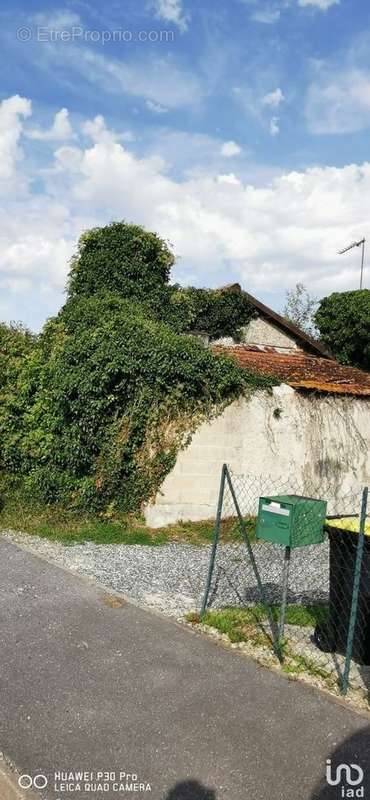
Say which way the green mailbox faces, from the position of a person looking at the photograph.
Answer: facing the viewer and to the left of the viewer

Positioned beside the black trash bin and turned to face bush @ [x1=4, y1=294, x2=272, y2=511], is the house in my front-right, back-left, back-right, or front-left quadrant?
front-right

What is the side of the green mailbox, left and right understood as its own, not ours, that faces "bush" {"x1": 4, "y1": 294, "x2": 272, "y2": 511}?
right

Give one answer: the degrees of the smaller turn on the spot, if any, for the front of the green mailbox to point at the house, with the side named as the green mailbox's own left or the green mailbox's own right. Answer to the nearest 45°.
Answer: approximately 135° to the green mailbox's own right
